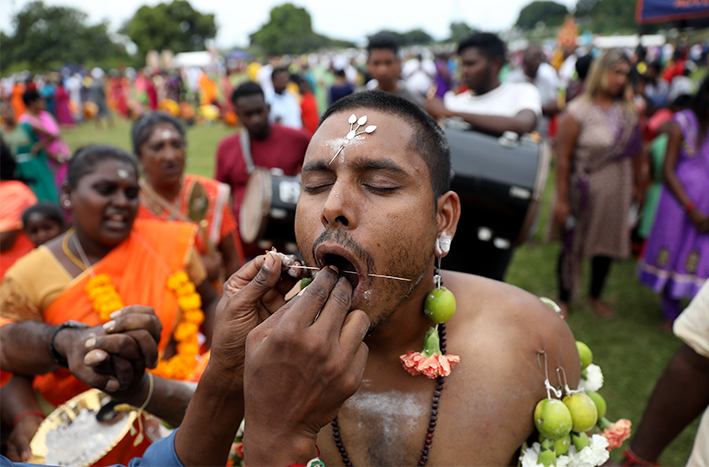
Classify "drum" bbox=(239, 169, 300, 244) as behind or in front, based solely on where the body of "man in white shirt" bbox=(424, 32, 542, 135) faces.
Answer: in front

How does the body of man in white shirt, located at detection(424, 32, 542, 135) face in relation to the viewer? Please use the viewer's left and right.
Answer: facing the viewer and to the left of the viewer

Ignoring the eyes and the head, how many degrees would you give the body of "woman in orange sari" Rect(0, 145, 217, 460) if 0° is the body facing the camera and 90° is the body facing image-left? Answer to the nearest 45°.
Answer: approximately 315°

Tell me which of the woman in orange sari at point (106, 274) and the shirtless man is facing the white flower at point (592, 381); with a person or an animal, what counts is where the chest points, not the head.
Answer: the woman in orange sari

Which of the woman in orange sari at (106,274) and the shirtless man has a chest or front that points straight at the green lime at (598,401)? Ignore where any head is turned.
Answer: the woman in orange sari

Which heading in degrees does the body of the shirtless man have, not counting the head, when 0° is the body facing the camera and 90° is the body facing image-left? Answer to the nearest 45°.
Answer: approximately 45°

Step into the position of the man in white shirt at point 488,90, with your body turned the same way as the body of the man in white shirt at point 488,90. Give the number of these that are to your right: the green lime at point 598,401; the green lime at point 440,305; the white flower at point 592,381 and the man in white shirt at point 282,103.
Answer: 1

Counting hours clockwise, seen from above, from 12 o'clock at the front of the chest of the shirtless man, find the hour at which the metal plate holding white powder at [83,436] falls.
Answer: The metal plate holding white powder is roughly at 2 o'clock from the shirtless man.

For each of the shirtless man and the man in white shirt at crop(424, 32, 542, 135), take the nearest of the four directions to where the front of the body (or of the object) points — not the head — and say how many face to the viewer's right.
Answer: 0

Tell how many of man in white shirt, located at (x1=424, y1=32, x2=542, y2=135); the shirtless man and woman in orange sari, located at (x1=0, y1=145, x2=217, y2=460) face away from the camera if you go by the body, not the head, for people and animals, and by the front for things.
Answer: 0

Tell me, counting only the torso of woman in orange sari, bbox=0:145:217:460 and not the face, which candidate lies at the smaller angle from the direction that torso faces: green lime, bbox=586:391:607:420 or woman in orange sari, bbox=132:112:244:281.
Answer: the green lime
